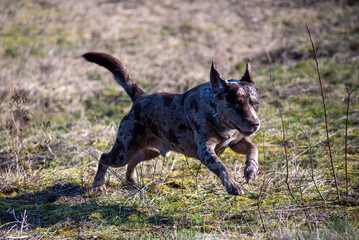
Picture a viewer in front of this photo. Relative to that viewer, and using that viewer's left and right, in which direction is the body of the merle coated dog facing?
facing the viewer and to the right of the viewer
